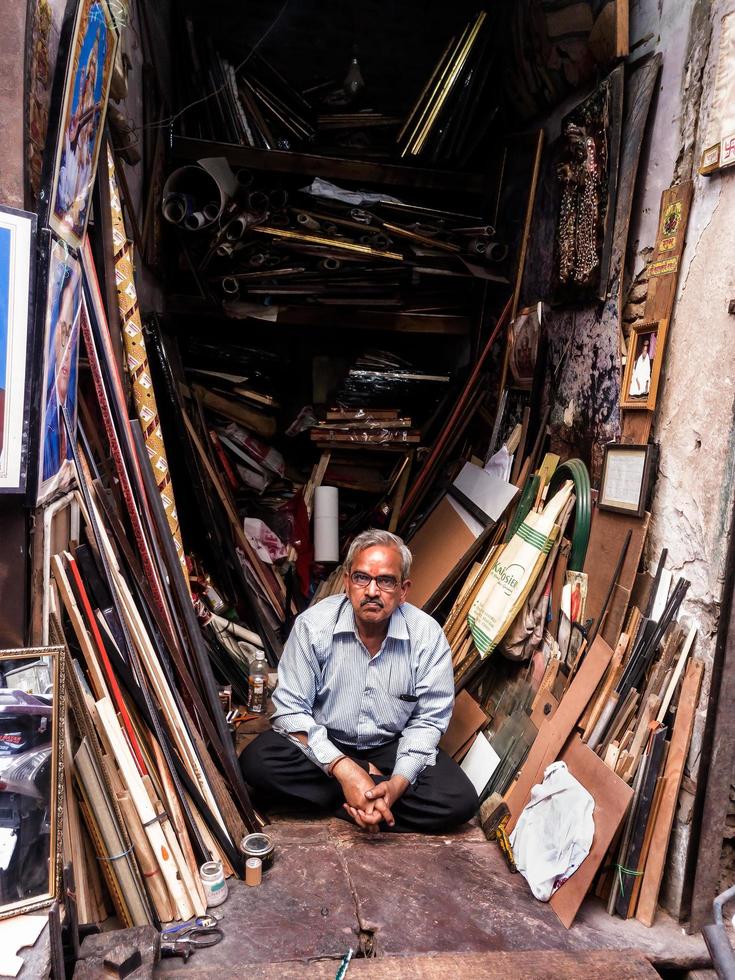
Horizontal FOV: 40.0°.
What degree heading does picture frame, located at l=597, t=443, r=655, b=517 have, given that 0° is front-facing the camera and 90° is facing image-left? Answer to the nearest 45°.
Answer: approximately 45°

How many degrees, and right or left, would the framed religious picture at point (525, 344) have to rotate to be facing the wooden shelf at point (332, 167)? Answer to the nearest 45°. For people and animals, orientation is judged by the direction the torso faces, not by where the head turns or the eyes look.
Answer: approximately 45° to its right

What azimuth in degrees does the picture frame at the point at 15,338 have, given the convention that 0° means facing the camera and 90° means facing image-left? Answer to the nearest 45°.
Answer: approximately 315°

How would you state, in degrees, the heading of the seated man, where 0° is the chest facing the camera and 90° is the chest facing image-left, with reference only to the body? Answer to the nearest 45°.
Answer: approximately 0°

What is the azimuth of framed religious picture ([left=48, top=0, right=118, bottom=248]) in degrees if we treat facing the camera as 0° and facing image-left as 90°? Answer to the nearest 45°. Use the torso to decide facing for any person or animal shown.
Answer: approximately 315°

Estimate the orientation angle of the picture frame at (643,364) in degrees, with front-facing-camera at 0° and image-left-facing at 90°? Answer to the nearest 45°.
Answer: approximately 45°
